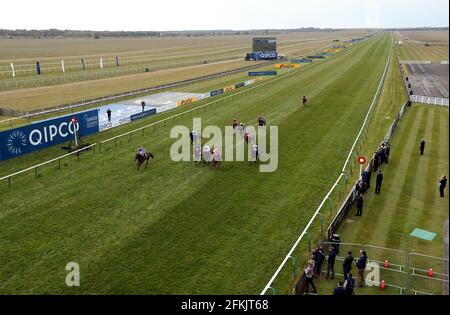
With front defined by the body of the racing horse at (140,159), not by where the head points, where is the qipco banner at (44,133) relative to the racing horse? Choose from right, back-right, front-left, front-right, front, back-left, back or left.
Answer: right

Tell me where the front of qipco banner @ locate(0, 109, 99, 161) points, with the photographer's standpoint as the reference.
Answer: facing the viewer and to the right of the viewer

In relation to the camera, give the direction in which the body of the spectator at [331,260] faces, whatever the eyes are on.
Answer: to the viewer's left

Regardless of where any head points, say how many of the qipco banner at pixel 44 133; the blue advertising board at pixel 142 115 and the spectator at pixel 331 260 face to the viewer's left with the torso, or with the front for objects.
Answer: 1

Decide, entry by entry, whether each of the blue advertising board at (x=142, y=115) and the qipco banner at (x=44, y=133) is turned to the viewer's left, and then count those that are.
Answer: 0

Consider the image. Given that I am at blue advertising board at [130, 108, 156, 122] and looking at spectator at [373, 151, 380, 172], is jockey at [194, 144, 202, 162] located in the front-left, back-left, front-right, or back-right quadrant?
front-right

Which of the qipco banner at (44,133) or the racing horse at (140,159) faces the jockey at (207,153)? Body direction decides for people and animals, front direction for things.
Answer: the qipco banner

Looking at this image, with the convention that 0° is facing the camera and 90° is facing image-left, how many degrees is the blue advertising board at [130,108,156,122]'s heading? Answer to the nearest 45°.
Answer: approximately 315°

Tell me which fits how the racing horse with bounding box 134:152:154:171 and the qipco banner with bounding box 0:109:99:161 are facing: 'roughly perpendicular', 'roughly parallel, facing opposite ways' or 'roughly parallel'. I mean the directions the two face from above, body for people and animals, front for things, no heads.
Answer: roughly perpendicular

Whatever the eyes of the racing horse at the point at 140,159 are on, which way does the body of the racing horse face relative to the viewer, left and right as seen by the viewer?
facing the viewer and to the left of the viewer

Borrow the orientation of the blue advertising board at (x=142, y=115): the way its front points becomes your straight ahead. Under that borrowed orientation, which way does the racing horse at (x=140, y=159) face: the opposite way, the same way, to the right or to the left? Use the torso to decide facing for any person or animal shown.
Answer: to the right

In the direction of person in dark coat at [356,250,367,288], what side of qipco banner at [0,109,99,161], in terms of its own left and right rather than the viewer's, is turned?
front

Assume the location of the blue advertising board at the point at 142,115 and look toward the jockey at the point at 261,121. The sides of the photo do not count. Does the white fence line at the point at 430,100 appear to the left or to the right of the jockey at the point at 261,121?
left

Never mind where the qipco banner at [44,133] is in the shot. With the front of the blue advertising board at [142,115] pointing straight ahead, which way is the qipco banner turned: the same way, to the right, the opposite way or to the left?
the same way
